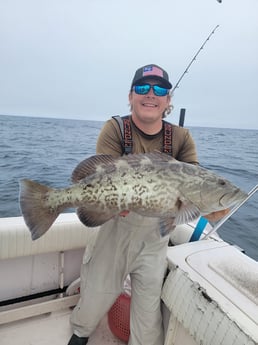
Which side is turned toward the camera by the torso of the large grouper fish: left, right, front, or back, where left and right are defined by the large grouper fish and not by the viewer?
right
